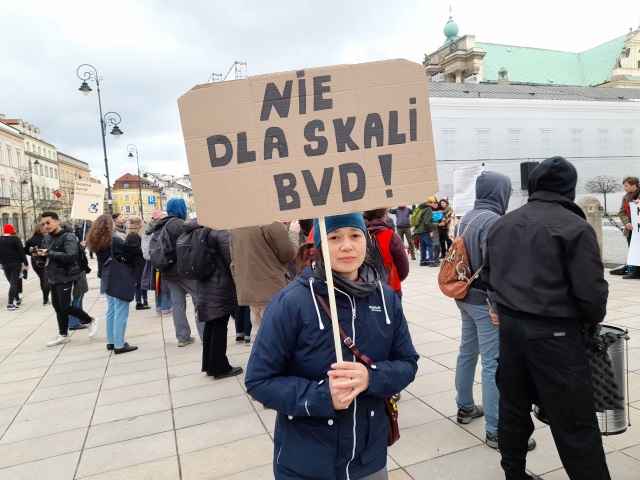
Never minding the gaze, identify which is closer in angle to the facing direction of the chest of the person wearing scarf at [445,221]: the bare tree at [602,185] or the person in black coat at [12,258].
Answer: the person in black coat

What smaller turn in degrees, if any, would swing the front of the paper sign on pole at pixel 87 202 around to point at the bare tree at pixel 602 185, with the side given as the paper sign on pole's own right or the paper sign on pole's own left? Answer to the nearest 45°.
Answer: approximately 90° to the paper sign on pole's own left

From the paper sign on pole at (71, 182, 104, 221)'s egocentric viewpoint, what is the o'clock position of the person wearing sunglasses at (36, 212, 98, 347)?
The person wearing sunglasses is roughly at 12 o'clock from the paper sign on pole.

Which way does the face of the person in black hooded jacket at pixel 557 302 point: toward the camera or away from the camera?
away from the camera

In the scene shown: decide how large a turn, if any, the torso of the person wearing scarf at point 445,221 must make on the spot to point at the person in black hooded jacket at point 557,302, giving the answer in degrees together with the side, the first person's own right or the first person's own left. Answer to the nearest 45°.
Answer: approximately 45° to the first person's own left

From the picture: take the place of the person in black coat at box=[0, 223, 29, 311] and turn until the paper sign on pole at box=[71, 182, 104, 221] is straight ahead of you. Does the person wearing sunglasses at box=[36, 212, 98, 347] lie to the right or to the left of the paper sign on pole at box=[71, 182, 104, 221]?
right

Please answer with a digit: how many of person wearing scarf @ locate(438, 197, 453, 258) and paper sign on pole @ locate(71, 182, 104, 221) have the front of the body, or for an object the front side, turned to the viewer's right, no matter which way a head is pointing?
0

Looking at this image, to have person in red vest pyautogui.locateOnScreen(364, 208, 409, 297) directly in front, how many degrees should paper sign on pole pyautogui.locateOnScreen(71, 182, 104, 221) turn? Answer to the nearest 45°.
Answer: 0° — it already faces them

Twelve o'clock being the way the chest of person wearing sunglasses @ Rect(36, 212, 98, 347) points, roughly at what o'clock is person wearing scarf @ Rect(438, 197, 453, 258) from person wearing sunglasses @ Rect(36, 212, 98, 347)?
person wearing scarf @ Rect(438, 197, 453, 258) is roughly at 7 o'clock from person wearing sunglasses @ Rect(36, 212, 98, 347).

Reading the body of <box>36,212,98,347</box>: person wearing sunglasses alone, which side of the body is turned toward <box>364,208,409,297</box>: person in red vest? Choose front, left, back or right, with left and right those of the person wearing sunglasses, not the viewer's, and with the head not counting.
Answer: left

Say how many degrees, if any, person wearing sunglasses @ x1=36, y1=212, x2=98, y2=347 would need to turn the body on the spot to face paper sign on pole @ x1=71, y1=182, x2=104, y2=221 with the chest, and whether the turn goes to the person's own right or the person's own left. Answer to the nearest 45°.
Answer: approximately 135° to the person's own right

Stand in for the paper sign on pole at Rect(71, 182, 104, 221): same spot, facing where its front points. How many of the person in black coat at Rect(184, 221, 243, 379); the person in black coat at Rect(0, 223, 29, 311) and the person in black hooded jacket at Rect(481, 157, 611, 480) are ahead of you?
2

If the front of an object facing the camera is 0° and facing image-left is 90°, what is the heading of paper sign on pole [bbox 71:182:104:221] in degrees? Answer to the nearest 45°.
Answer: approximately 0°

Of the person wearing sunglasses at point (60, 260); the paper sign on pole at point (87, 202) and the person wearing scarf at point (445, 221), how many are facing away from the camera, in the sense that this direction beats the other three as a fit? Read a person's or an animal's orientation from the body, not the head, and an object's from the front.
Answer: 0

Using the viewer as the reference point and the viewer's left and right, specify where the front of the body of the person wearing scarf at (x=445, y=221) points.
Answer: facing the viewer and to the left of the viewer
